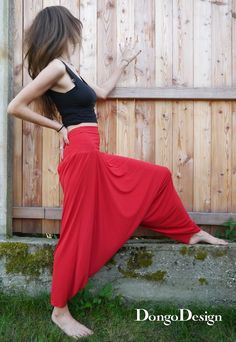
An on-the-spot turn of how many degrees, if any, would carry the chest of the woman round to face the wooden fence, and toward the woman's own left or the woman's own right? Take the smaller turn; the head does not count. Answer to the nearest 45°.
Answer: approximately 45° to the woman's own left

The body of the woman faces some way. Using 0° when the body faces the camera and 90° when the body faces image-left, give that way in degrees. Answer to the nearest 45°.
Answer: approximately 270°
